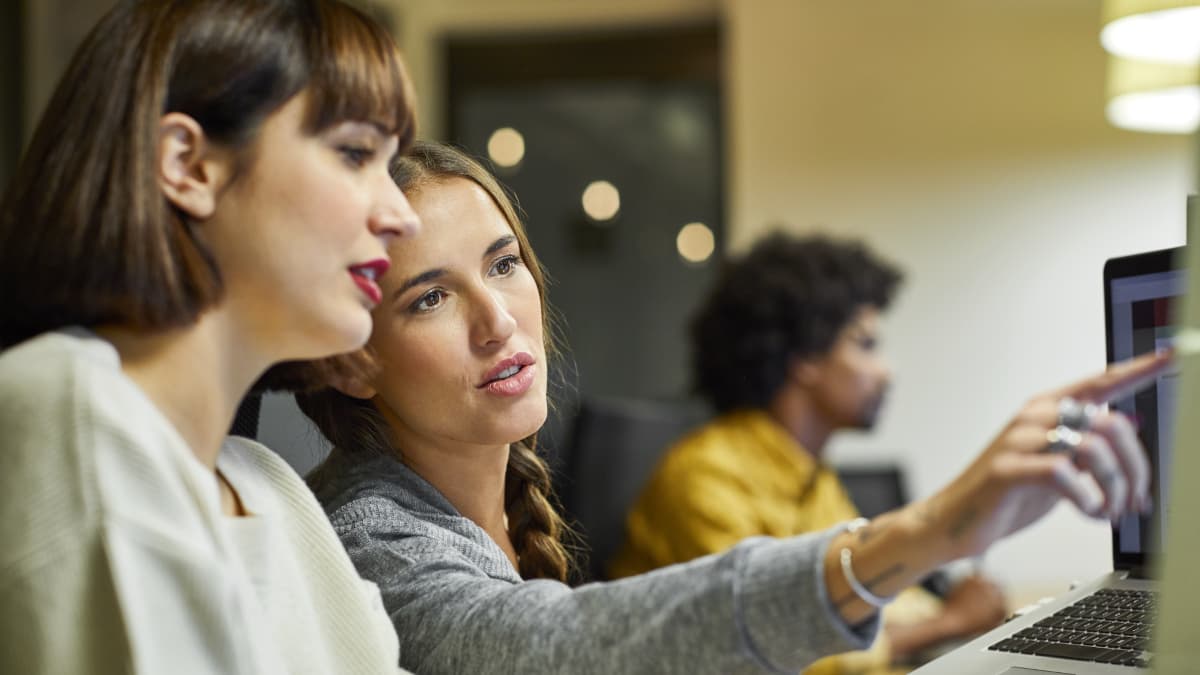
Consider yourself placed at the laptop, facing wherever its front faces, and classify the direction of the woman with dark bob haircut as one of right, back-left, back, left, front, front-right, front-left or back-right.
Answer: front

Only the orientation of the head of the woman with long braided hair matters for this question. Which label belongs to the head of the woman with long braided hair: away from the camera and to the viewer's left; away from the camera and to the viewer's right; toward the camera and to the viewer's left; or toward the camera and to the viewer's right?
toward the camera and to the viewer's right

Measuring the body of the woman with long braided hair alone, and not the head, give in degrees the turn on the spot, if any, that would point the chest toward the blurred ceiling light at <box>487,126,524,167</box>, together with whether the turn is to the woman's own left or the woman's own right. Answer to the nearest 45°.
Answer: approximately 135° to the woman's own left

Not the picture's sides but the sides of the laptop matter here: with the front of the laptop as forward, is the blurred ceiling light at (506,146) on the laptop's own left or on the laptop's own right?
on the laptop's own right

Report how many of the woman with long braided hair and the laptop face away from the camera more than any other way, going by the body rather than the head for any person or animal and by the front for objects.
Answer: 0

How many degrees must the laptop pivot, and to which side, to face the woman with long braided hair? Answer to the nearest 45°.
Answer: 0° — it already faces them

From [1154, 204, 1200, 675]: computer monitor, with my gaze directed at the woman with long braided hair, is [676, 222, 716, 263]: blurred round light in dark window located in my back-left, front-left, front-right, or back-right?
front-right

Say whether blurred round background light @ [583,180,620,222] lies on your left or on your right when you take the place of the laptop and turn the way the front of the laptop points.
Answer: on your right

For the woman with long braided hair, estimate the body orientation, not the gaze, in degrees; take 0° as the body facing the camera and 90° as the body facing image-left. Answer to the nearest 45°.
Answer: approximately 315°

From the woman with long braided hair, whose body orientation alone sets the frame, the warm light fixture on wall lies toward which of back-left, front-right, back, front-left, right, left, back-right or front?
left

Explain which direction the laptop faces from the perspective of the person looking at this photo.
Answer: facing the viewer and to the left of the viewer

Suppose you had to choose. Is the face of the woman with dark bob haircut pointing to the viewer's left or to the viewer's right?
to the viewer's right
